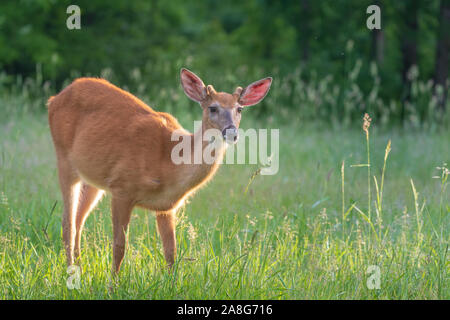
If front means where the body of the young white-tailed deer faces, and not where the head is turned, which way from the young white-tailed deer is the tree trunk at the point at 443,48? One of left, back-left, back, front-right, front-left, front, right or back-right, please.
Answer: left

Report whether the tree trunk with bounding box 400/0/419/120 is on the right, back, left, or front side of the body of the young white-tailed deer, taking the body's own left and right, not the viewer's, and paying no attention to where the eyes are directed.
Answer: left

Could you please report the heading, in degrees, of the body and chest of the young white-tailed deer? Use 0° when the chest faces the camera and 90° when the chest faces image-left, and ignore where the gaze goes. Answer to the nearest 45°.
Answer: approximately 315°
